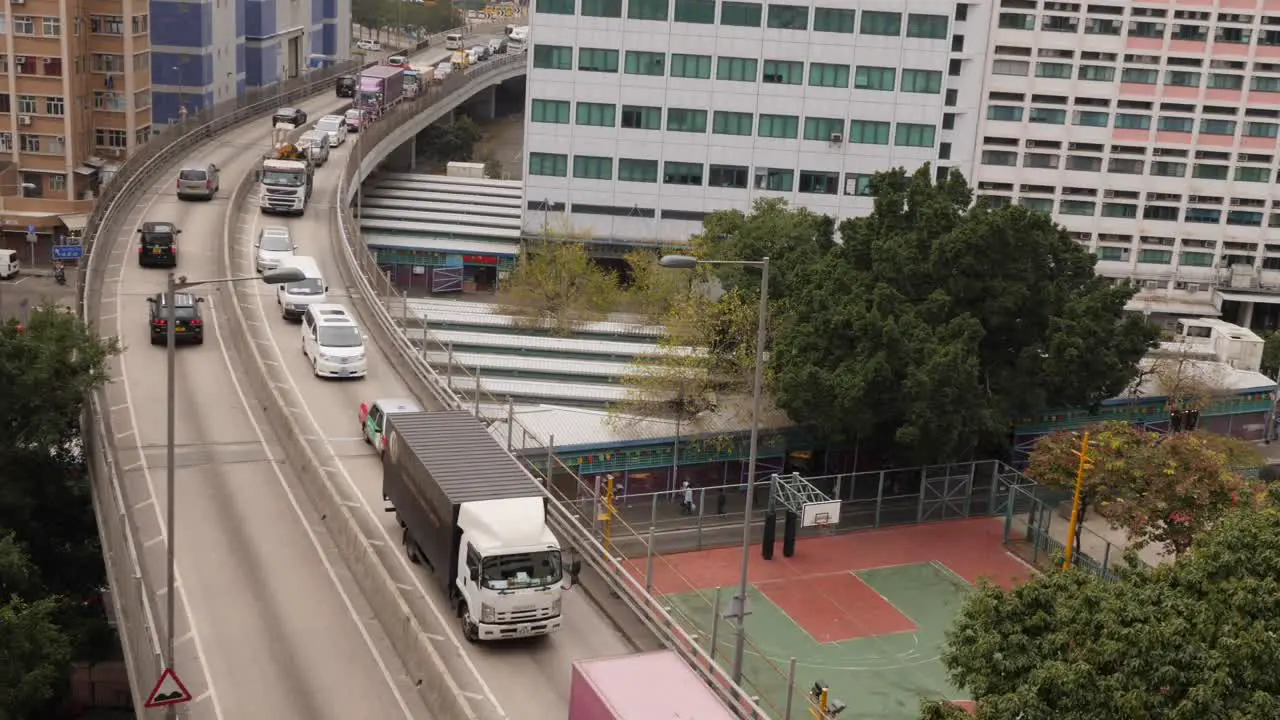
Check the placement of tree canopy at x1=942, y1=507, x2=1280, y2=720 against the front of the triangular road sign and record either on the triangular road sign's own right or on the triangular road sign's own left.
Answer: on the triangular road sign's own left

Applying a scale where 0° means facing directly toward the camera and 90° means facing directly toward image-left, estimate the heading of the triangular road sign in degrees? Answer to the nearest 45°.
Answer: approximately 0°

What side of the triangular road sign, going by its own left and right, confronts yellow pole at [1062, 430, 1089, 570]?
left
